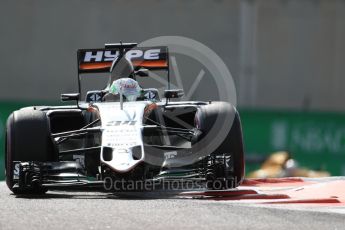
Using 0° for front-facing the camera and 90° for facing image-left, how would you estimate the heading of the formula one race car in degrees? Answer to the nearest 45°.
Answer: approximately 0°
